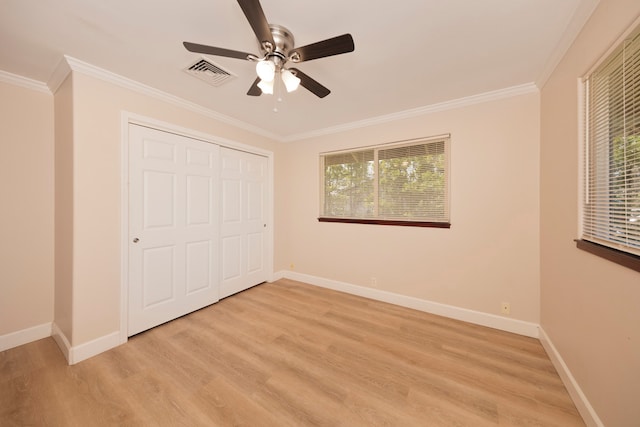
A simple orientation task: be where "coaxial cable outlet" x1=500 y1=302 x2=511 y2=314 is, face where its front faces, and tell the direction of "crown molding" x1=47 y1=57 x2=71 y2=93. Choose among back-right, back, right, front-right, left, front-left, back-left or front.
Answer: front-right

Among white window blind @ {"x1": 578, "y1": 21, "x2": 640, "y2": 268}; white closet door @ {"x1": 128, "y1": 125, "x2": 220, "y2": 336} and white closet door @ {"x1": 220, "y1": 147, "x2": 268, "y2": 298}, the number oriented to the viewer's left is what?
1

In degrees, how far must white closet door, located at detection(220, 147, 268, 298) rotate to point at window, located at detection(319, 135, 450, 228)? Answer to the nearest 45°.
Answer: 0° — it already faces it

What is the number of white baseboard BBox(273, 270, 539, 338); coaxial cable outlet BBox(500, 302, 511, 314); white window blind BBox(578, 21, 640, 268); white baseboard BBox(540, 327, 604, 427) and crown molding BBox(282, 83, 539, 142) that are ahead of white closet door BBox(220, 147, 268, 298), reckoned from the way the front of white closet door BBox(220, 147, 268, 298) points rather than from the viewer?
5

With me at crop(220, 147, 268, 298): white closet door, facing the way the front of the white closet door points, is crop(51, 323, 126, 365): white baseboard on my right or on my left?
on my right

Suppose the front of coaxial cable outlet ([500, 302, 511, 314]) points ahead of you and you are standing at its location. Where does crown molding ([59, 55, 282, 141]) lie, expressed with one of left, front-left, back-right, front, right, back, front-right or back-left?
front-right

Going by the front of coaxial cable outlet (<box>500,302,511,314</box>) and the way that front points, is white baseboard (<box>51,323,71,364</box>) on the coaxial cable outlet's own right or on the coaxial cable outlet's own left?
on the coaxial cable outlet's own right

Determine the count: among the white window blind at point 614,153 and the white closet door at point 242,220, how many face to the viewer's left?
1

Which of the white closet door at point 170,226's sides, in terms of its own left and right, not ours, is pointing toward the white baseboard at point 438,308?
front

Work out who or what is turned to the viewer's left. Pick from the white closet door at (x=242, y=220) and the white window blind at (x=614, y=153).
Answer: the white window blind

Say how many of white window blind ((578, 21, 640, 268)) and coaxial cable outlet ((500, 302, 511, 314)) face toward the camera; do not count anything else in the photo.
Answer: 1

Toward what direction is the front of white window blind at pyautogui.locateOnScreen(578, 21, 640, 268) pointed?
to the viewer's left
